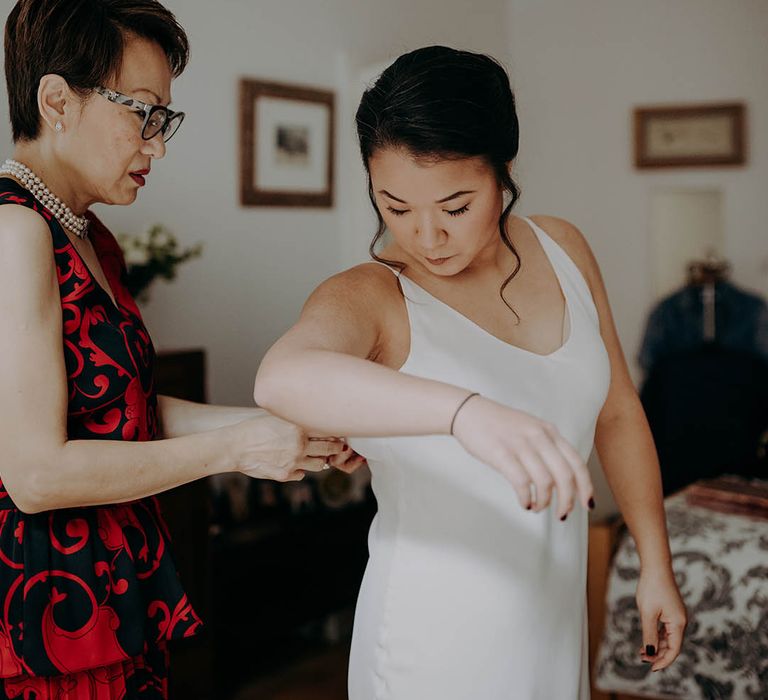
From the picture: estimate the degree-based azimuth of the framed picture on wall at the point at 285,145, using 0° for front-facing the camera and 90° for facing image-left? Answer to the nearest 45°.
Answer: approximately 315°

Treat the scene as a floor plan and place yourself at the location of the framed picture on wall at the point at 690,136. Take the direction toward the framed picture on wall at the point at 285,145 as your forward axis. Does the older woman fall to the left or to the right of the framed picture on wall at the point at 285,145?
left

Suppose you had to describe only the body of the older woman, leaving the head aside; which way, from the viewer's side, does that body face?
to the viewer's right

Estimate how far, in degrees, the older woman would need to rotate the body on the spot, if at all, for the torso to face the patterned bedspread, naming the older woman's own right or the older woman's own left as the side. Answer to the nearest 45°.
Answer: approximately 45° to the older woman's own left

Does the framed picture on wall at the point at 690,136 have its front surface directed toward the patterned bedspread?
yes

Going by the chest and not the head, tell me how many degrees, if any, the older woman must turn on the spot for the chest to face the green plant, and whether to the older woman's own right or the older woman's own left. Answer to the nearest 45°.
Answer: approximately 90° to the older woman's own left

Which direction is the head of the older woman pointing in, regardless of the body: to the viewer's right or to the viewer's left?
to the viewer's right

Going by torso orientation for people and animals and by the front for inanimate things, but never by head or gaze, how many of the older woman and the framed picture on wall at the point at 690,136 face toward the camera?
1

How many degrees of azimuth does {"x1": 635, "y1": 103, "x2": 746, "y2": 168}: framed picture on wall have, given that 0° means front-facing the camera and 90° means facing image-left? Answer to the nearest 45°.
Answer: approximately 0°

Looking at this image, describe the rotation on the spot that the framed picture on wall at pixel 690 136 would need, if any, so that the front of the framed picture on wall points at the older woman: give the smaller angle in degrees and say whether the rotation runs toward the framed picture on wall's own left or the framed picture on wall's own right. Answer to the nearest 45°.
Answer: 0° — it already faces them
